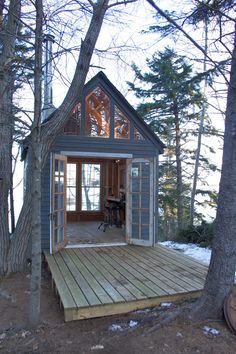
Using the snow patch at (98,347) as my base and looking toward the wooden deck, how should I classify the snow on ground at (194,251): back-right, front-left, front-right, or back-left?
front-right

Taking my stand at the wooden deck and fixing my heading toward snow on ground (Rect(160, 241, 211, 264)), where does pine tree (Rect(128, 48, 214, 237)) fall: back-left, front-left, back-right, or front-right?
front-left

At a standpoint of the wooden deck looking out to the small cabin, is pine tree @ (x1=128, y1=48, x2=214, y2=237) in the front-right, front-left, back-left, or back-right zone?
front-right

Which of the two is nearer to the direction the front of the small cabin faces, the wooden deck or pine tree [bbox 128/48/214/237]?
the wooden deck

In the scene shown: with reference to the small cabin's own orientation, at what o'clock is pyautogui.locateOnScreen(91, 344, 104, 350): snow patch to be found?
The snow patch is roughly at 12 o'clock from the small cabin.

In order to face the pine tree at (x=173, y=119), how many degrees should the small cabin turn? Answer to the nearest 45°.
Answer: approximately 135° to its left

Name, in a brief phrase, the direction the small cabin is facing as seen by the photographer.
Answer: facing the viewer

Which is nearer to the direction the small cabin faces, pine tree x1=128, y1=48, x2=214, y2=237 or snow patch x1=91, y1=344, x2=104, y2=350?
the snow patch

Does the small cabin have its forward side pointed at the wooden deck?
yes
